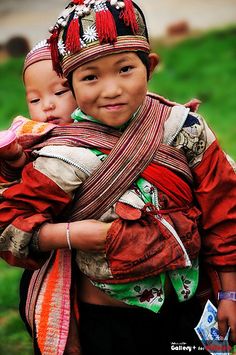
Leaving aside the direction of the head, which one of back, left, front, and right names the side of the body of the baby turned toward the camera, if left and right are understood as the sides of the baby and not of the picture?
front

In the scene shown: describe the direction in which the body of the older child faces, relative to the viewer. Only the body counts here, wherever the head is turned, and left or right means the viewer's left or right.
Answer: facing the viewer
